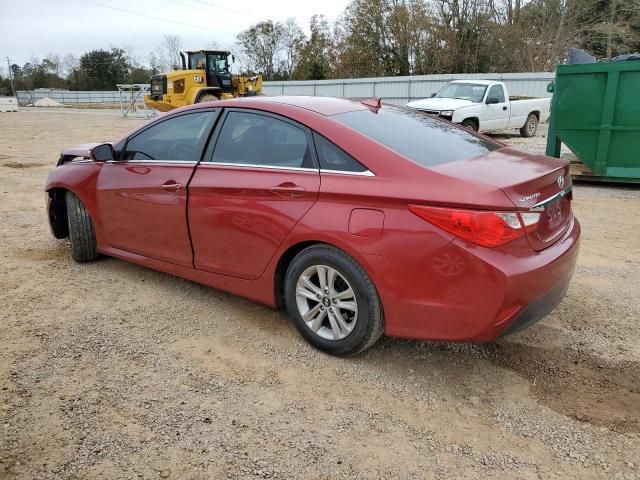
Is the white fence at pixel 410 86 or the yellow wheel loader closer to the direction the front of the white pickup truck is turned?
the yellow wheel loader

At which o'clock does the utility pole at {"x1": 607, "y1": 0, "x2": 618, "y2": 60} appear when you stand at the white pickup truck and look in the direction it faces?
The utility pole is roughly at 5 o'clock from the white pickup truck.

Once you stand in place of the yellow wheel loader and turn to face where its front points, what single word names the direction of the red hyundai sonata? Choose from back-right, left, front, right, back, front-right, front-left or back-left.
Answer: back-right

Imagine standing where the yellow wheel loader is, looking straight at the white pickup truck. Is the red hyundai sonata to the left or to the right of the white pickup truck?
right

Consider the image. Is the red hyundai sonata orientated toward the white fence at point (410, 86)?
no

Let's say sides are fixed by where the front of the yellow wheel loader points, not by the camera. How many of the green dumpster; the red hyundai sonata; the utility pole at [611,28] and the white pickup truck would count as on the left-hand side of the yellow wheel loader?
0

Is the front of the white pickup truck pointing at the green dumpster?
no

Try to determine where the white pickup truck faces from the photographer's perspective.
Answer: facing the viewer and to the left of the viewer

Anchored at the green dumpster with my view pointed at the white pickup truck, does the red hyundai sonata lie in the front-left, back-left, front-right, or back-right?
back-left

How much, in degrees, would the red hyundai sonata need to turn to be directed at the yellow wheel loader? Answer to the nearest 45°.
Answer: approximately 45° to its right

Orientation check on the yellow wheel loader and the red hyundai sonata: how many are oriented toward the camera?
0

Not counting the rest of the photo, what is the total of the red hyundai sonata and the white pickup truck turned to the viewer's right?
0

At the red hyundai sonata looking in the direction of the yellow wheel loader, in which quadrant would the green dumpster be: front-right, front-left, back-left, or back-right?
front-right

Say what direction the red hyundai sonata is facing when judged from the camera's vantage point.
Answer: facing away from the viewer and to the left of the viewer

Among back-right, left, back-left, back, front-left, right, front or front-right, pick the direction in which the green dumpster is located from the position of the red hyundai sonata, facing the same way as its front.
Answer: right

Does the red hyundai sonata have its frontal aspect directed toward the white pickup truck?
no

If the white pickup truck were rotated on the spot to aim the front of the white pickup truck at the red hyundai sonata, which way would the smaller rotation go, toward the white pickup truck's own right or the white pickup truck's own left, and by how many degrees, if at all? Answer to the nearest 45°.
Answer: approximately 45° to the white pickup truck's own left

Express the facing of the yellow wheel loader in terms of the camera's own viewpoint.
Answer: facing away from the viewer and to the right of the viewer
